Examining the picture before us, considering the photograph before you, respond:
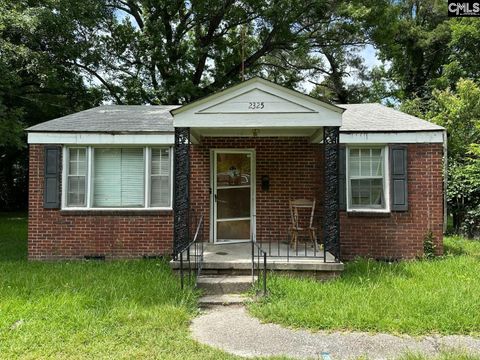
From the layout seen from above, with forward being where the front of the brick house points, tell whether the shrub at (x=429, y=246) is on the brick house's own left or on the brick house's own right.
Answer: on the brick house's own left

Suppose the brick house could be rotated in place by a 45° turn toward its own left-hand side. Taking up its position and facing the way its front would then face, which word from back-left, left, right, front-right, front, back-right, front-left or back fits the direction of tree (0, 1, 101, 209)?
back

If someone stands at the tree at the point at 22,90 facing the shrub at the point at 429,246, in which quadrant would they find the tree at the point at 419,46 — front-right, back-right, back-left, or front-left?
front-left

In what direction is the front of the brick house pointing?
toward the camera

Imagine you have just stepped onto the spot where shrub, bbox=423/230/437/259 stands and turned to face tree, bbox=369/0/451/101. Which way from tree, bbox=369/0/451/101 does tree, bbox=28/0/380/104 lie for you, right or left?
left

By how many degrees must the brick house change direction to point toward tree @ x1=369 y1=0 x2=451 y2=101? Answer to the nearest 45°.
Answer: approximately 135° to its left

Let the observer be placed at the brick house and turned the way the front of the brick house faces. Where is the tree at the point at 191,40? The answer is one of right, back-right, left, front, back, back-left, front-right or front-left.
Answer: back

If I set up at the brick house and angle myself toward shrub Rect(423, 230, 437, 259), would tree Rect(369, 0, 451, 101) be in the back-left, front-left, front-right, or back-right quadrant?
front-left
